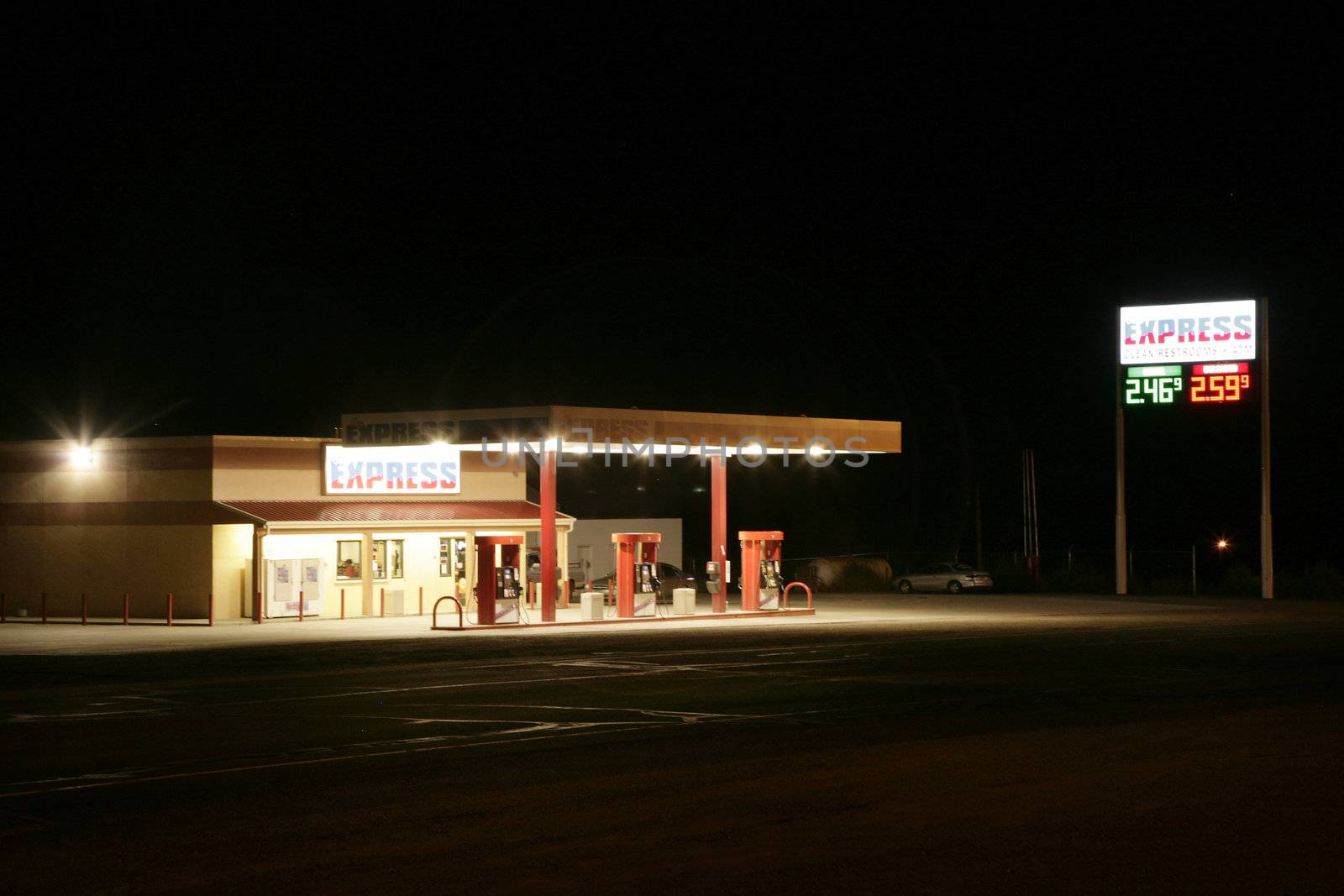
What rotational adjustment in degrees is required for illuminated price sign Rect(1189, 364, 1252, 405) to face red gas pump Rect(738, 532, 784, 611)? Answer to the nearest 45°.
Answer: approximately 45° to its right

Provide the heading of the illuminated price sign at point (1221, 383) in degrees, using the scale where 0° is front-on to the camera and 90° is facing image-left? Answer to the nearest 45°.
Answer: approximately 0°

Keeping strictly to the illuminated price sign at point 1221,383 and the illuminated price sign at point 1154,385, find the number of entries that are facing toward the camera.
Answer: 2

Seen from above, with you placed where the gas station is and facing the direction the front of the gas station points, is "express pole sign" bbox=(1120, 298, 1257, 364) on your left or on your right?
on your left

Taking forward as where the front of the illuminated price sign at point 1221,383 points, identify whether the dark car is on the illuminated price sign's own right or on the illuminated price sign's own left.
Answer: on the illuminated price sign's own right

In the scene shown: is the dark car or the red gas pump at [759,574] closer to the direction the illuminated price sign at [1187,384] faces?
the red gas pump
